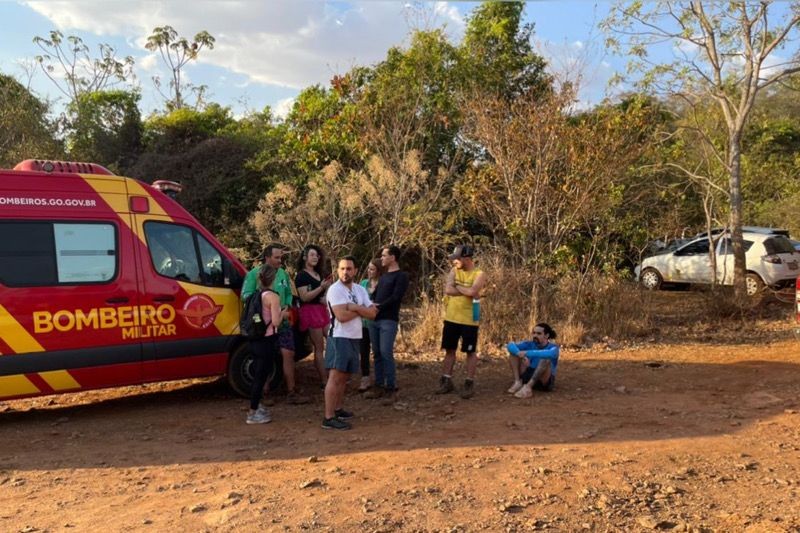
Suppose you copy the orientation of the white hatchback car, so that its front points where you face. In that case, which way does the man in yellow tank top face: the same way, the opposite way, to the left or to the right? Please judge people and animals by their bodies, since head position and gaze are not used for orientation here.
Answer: to the left

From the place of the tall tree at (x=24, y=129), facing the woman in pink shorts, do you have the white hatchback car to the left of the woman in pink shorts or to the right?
left

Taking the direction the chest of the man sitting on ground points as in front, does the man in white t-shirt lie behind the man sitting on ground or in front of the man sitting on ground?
in front

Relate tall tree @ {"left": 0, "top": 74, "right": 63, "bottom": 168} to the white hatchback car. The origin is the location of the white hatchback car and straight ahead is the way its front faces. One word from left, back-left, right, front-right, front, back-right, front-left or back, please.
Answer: front-left

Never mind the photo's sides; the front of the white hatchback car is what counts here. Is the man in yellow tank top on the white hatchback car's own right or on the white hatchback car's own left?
on the white hatchback car's own left

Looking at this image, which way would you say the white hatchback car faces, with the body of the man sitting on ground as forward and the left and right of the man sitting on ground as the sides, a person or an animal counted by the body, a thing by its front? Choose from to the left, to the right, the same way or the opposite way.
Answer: to the right

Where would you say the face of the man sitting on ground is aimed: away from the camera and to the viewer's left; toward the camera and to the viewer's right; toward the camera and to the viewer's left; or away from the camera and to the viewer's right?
toward the camera and to the viewer's left

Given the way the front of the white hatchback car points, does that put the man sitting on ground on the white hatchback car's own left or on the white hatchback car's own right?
on the white hatchback car's own left

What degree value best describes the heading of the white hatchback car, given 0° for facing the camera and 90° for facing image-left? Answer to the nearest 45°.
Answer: approximately 135°

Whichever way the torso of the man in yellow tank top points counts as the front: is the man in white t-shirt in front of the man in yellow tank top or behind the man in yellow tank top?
in front

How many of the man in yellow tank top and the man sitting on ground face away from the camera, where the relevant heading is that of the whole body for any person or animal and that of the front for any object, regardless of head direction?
0

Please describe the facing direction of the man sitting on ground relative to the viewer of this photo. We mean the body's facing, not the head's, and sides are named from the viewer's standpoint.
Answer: facing the viewer and to the left of the viewer
